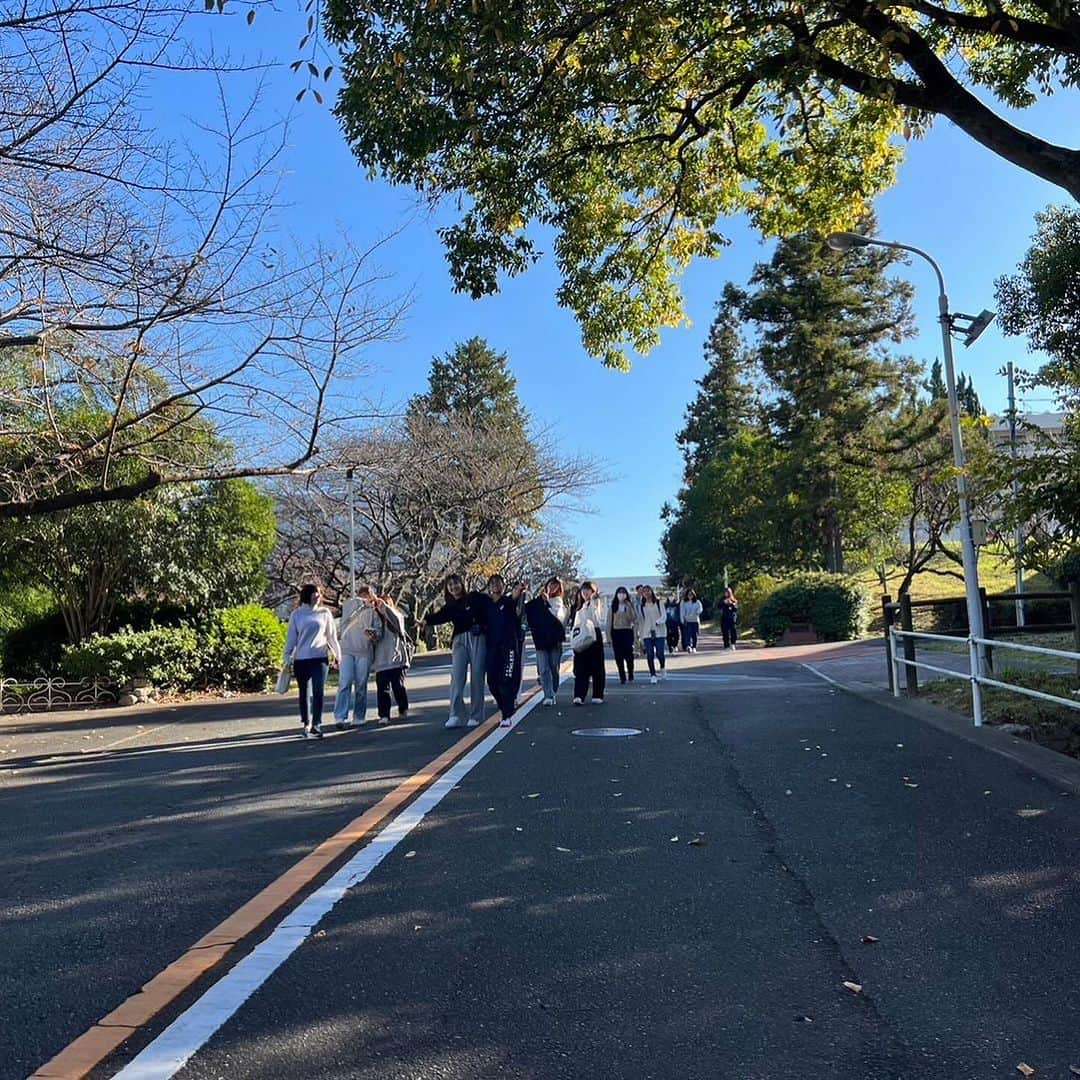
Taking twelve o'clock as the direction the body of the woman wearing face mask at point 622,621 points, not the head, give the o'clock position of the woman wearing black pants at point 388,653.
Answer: the woman wearing black pants at point 388,653 is roughly at 1 o'clock from the woman wearing face mask at point 622,621.

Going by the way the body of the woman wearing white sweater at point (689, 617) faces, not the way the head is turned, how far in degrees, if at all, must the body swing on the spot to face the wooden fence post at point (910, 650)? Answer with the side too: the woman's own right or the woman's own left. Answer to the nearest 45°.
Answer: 0° — they already face it

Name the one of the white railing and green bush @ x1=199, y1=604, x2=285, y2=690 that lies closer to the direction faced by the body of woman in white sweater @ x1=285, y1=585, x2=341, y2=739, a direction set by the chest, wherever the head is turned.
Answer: the white railing

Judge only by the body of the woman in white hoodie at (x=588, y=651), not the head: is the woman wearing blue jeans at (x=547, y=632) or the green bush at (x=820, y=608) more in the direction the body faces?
the woman wearing blue jeans

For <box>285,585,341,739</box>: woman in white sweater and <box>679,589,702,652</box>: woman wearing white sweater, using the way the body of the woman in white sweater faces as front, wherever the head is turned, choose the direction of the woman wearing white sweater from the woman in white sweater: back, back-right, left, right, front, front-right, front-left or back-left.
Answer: back-left

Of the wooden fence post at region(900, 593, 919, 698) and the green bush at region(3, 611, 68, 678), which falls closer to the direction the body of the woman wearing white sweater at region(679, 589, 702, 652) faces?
the wooden fence post

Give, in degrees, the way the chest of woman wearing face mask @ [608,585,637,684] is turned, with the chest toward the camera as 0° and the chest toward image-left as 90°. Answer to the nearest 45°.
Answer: approximately 0°

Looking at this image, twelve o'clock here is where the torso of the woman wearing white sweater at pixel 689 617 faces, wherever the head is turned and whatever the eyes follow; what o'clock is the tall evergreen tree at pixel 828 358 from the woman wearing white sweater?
The tall evergreen tree is roughly at 7 o'clock from the woman wearing white sweater.

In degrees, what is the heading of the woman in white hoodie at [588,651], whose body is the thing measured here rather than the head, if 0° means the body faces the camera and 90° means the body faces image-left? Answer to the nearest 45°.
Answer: approximately 0°

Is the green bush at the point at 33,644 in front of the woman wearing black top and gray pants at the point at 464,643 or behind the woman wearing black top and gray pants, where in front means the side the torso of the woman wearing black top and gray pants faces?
behind

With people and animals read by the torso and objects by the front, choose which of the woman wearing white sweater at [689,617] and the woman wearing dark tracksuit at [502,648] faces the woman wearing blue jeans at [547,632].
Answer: the woman wearing white sweater at [689,617]
